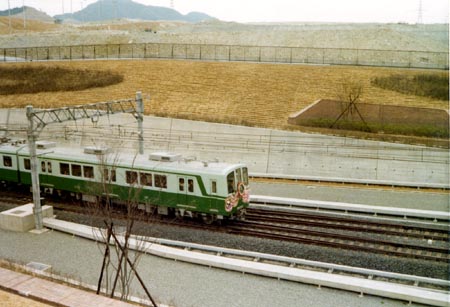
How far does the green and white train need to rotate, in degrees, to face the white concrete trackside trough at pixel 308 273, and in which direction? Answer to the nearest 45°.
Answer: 0° — it already faces it

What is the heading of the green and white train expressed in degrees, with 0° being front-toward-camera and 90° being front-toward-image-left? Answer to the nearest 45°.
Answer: approximately 315°

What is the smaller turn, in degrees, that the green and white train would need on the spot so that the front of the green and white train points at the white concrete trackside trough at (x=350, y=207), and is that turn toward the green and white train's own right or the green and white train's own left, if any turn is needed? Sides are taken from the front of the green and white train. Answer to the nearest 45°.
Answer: approximately 45° to the green and white train's own left

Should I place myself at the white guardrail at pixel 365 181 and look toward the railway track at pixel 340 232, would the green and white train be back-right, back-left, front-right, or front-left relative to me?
front-right

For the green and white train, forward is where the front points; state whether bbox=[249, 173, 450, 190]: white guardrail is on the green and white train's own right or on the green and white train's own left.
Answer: on the green and white train's own left
